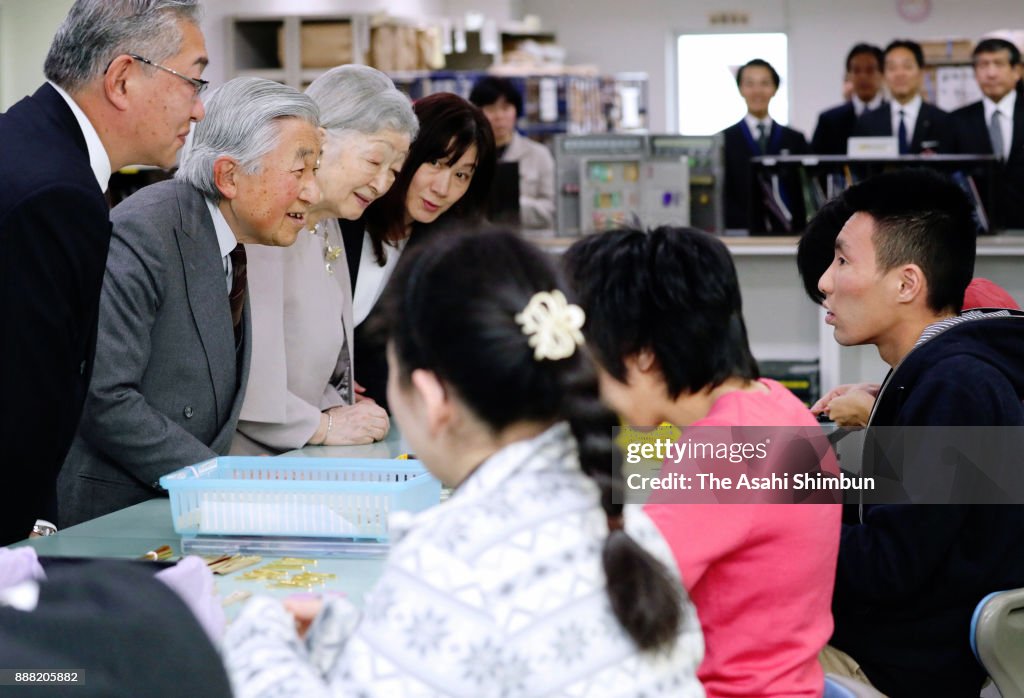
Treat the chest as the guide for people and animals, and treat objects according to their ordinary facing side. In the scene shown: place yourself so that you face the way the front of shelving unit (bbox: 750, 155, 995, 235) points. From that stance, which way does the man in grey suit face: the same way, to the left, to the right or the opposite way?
to the left

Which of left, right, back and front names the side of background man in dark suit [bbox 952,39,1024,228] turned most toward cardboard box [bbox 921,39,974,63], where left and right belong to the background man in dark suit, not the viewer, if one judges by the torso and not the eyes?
back

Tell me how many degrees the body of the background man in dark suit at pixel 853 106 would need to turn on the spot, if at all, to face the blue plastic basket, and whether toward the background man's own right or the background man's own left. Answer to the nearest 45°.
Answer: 0° — they already face it

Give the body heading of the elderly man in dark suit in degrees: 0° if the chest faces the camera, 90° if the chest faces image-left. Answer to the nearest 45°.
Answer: approximately 270°

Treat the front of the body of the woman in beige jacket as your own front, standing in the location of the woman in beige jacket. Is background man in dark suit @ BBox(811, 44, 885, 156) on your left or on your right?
on your left

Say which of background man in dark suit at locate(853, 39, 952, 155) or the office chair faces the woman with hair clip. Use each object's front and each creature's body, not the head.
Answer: the background man in dark suit

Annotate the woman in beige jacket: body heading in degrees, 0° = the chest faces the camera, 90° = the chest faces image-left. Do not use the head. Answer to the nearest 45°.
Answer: approximately 315°

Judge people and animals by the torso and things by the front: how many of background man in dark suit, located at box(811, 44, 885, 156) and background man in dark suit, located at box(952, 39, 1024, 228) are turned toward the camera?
2
